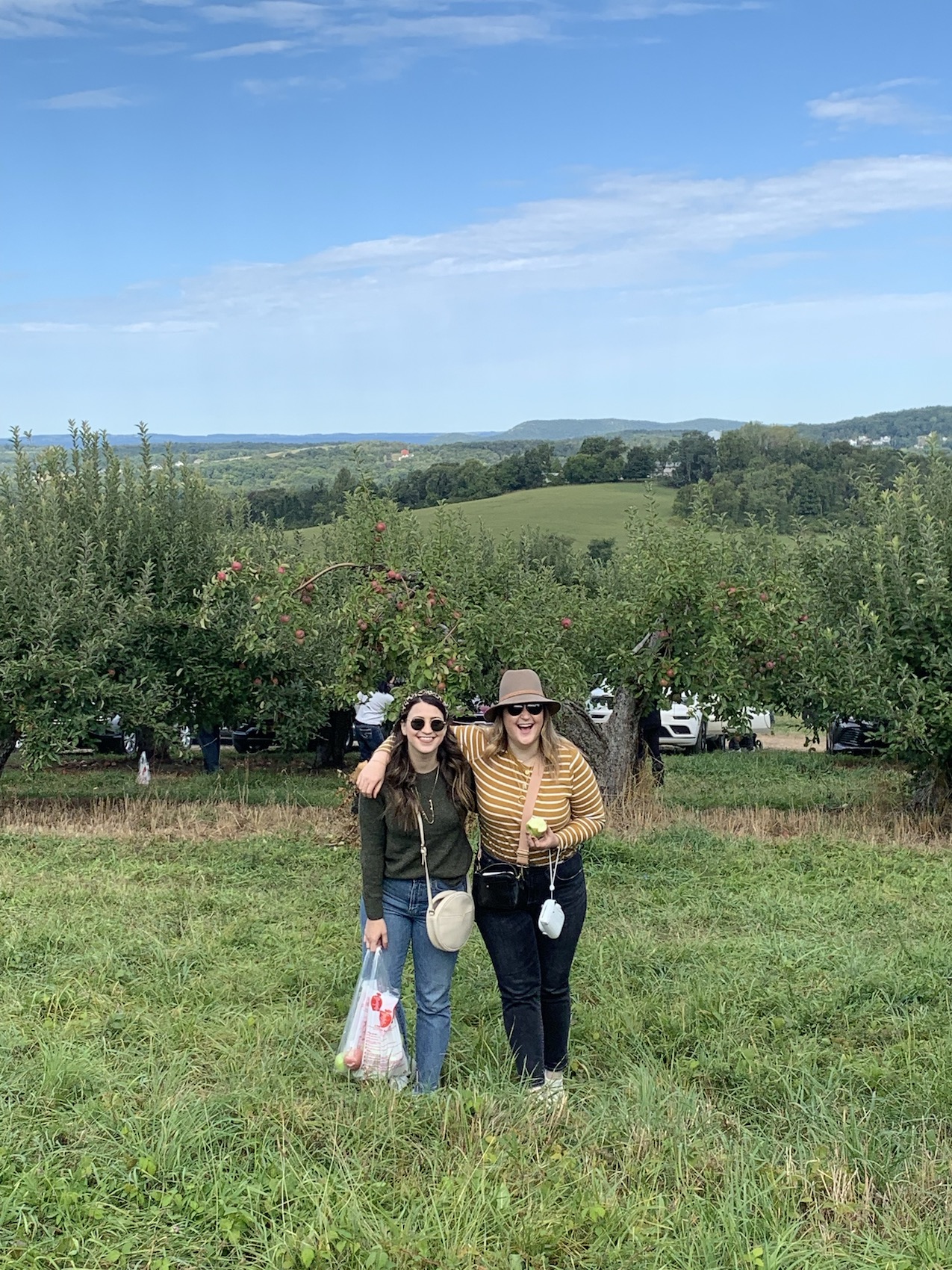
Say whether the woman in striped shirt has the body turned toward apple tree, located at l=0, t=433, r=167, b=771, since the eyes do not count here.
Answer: no

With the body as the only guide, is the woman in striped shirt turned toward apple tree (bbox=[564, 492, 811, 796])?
no

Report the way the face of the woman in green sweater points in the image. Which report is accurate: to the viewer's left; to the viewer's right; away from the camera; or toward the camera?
toward the camera

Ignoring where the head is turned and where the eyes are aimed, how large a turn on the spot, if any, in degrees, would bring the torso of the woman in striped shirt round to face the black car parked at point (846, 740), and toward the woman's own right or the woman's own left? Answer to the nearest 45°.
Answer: approximately 180°

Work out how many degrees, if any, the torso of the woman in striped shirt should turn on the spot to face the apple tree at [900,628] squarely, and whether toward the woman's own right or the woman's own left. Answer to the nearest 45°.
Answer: approximately 135° to the woman's own left

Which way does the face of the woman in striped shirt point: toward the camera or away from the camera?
toward the camera

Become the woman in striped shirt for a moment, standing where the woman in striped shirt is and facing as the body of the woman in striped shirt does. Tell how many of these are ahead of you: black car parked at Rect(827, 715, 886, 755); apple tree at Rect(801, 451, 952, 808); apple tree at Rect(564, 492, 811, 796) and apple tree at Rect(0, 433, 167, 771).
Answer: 0

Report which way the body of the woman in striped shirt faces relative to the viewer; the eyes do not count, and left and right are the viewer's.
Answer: facing the viewer

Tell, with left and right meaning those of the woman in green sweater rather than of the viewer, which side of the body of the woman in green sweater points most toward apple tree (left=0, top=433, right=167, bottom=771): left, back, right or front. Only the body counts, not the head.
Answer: back

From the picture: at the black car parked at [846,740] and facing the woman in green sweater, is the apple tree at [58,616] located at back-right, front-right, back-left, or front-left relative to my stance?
front-right

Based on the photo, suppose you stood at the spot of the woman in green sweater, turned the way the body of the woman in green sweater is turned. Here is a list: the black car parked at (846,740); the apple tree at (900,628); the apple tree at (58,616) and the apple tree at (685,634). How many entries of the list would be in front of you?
0

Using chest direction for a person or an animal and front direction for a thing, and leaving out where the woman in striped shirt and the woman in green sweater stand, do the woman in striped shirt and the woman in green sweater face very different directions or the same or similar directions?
same or similar directions

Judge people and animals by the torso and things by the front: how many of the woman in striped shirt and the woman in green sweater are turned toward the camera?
2
